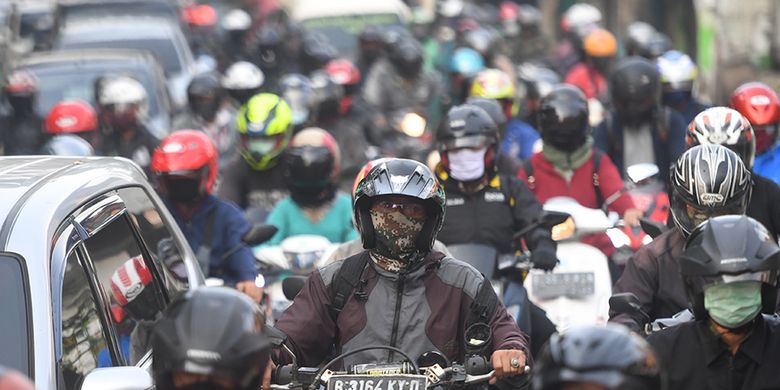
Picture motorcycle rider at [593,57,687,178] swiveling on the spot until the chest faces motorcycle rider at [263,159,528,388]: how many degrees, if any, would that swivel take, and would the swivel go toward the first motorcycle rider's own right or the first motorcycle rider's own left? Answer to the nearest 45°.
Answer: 0° — they already face them

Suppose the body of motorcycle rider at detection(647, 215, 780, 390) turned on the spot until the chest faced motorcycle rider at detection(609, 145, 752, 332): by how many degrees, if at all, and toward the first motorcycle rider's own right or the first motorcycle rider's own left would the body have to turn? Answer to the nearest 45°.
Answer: approximately 180°

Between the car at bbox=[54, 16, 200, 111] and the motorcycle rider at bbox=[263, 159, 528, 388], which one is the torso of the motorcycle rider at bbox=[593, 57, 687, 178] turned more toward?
the motorcycle rider

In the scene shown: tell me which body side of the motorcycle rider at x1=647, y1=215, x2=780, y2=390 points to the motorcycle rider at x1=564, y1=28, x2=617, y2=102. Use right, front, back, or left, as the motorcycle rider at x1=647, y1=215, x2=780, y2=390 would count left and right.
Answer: back
